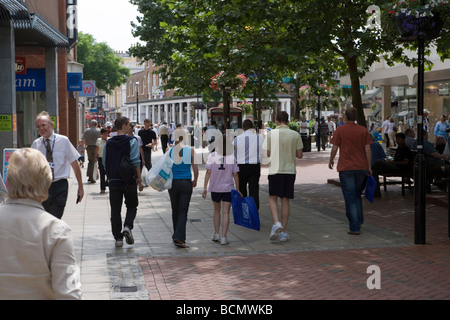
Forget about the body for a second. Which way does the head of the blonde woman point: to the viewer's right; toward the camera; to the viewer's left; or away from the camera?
away from the camera

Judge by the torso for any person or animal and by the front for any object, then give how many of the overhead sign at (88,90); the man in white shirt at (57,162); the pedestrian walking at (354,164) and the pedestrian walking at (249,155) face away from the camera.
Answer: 2

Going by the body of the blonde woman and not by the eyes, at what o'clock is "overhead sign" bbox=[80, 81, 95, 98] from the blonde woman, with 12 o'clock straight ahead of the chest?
The overhead sign is roughly at 12 o'clock from the blonde woman.

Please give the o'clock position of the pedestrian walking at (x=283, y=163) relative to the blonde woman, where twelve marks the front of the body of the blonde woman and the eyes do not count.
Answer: The pedestrian walking is roughly at 1 o'clock from the blonde woman.

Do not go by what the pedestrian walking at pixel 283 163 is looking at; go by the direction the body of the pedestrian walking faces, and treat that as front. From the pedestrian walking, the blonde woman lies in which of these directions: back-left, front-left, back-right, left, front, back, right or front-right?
back

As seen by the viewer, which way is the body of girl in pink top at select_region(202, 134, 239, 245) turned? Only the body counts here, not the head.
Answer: away from the camera

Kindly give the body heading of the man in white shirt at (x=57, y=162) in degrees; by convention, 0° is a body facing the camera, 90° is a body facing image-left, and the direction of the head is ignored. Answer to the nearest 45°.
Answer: approximately 45°

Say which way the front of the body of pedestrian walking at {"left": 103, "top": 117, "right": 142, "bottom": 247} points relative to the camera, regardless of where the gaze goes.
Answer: away from the camera

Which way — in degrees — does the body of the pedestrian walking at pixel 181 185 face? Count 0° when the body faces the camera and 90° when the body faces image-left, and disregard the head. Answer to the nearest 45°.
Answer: approximately 180°

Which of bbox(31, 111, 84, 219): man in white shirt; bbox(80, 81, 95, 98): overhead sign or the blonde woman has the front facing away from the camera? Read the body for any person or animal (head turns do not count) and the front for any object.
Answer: the blonde woman

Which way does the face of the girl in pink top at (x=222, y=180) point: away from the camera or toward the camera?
away from the camera
